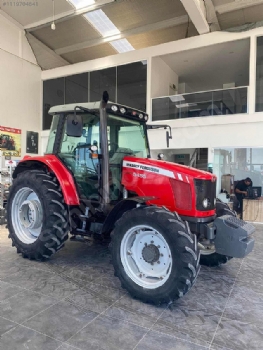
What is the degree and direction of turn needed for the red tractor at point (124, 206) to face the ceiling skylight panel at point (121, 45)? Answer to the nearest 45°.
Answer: approximately 135° to its left

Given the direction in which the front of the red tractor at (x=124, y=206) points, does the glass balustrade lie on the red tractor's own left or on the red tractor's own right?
on the red tractor's own left

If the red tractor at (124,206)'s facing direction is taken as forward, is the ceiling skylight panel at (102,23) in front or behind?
behind

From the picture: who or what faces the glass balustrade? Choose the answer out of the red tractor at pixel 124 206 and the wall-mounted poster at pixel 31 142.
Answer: the wall-mounted poster

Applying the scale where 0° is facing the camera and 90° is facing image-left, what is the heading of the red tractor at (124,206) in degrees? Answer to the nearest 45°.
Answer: approximately 315°

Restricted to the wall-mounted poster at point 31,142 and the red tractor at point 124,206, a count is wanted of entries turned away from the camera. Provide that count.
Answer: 0

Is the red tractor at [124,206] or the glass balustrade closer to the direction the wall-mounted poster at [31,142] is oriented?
the glass balustrade

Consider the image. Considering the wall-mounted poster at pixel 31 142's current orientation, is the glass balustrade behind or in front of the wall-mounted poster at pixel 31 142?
in front

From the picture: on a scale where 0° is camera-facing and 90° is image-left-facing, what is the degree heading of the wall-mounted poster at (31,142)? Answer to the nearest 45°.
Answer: approximately 315°

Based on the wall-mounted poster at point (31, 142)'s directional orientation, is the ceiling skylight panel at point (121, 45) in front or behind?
in front
